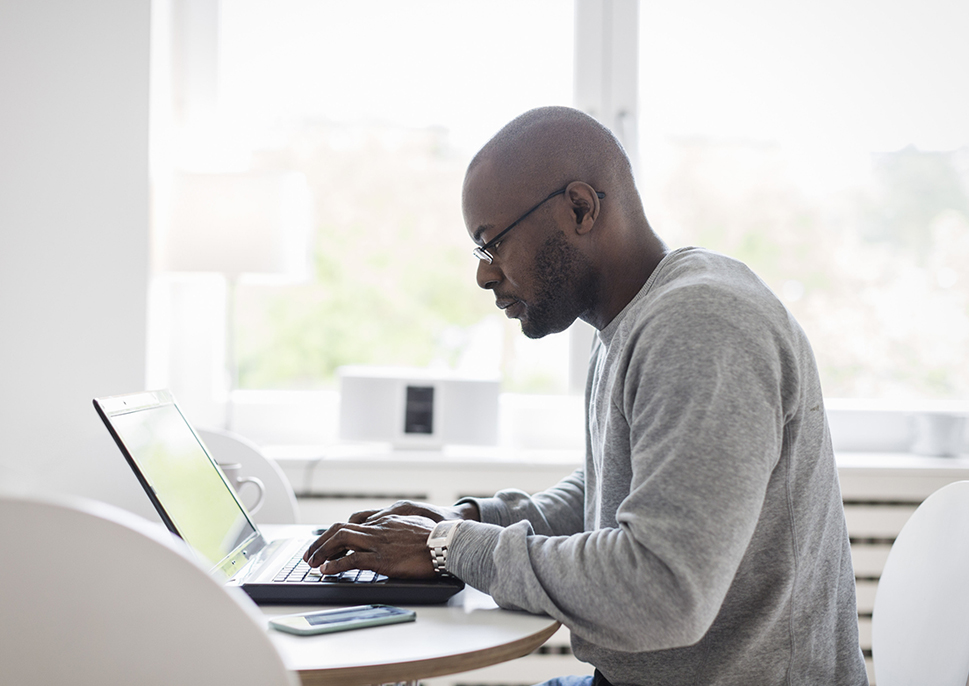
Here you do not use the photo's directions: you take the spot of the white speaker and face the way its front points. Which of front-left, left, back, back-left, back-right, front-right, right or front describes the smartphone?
front

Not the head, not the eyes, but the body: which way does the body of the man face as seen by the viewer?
to the viewer's left

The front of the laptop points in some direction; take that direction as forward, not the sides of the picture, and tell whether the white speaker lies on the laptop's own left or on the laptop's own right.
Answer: on the laptop's own left

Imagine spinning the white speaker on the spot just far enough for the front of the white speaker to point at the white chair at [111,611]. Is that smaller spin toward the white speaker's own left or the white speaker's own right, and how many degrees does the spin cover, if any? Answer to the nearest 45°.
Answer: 0° — it already faces it

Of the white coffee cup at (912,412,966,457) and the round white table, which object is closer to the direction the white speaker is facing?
the round white table

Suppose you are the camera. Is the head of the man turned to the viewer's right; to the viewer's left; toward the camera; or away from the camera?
to the viewer's left

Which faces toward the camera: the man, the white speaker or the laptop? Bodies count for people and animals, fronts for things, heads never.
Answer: the white speaker

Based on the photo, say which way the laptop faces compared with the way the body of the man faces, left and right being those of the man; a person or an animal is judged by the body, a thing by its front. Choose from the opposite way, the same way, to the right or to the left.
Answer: the opposite way

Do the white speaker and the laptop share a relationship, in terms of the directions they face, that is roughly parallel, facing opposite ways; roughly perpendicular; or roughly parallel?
roughly perpendicular

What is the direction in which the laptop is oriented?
to the viewer's right
